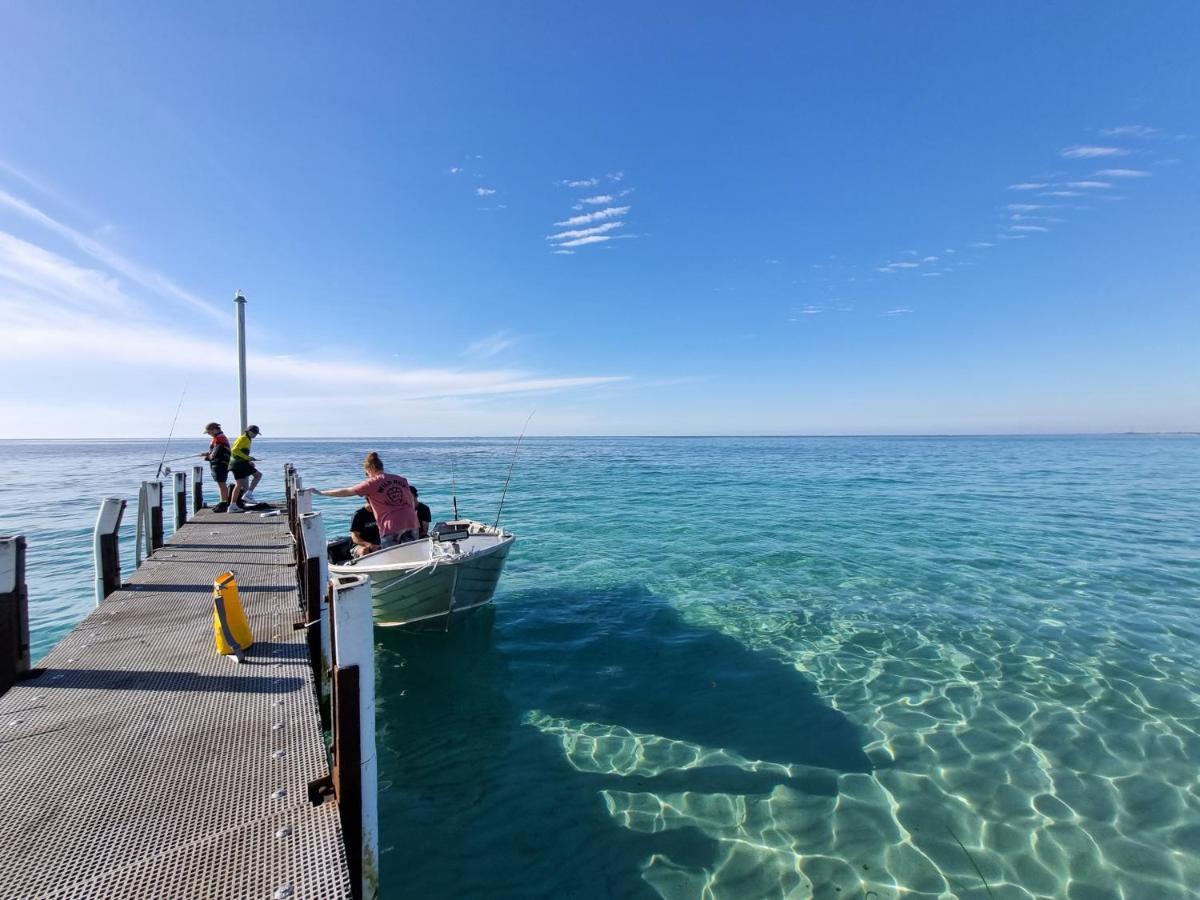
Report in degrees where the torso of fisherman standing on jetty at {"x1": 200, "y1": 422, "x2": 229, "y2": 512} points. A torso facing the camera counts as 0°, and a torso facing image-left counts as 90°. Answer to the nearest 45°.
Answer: approximately 90°

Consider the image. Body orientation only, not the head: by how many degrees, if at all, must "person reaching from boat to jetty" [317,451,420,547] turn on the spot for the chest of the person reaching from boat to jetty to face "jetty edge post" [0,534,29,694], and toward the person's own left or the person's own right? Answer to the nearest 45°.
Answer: approximately 90° to the person's own left

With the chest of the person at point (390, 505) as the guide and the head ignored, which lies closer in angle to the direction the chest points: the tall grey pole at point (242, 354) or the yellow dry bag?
the tall grey pole

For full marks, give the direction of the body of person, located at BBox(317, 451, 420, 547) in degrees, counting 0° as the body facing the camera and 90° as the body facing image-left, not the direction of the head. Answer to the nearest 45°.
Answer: approximately 135°

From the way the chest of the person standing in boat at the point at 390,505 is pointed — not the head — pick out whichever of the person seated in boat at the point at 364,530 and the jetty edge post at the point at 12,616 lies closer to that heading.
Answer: the person seated in boat

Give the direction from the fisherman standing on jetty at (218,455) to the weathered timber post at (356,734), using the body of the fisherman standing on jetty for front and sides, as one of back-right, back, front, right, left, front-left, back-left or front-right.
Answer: left
